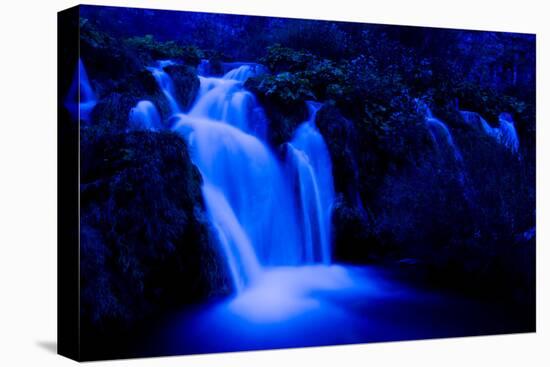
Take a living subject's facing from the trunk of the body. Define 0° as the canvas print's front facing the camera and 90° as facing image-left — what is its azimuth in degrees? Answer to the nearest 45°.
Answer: approximately 315°
